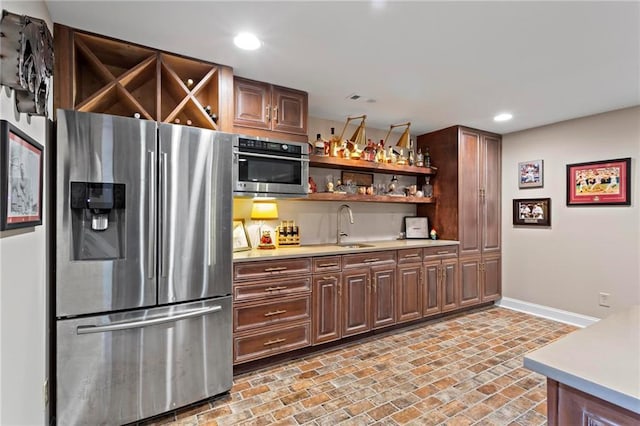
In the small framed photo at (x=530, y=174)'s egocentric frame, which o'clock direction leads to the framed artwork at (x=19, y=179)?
The framed artwork is roughly at 11 o'clock from the small framed photo.

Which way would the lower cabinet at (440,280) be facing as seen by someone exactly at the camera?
facing the viewer and to the right of the viewer

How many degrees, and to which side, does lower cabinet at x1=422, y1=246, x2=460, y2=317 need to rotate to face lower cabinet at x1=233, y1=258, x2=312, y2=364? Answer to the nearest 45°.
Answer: approximately 90° to its right

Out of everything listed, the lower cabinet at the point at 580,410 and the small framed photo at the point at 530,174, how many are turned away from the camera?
0

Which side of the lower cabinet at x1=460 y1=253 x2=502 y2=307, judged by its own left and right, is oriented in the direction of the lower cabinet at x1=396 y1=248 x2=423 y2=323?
right

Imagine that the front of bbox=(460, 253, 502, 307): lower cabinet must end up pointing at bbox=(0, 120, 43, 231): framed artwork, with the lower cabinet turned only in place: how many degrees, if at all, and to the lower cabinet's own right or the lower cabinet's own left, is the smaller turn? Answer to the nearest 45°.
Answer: approximately 45° to the lower cabinet's own right

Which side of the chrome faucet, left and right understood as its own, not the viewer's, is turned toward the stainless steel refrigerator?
right

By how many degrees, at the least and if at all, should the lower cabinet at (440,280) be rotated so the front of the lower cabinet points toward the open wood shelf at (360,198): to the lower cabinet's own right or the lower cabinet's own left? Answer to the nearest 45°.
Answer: approximately 90° to the lower cabinet's own right

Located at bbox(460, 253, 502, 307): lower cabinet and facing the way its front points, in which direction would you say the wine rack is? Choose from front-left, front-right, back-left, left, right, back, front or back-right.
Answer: right

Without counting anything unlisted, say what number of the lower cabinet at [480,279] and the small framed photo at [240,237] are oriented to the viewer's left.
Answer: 0
